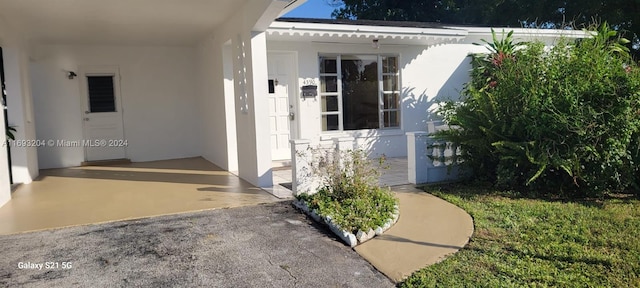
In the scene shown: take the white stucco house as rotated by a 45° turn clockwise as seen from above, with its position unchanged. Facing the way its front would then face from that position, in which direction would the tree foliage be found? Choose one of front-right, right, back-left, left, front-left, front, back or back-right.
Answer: back

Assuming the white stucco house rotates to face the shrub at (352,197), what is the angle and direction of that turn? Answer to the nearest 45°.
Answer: approximately 45° to its left

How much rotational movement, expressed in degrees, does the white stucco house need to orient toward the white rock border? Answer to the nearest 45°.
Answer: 0° — it already faces it

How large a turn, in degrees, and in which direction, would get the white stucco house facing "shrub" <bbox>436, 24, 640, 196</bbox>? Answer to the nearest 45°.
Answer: approximately 45° to its left

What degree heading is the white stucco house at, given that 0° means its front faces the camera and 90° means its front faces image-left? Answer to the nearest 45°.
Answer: approximately 0°

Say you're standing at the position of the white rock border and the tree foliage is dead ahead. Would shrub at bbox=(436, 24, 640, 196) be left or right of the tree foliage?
right
